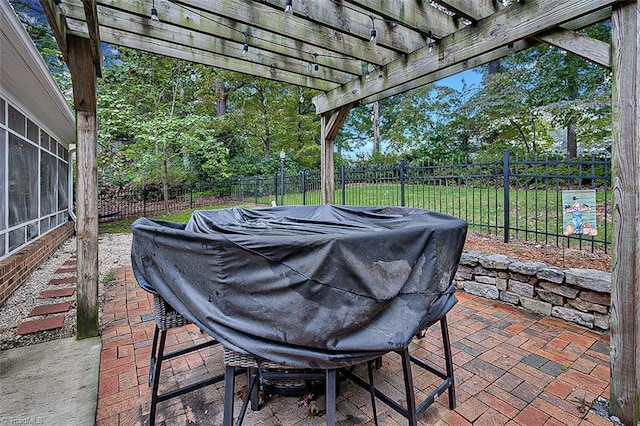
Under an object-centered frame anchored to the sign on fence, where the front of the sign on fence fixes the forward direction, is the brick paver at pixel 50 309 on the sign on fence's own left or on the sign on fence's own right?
on the sign on fence's own right

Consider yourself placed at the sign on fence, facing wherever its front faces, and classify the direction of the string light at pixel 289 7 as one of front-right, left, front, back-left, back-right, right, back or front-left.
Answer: front-right

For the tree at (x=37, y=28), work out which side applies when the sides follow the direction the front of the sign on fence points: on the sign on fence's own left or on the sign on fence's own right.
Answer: on the sign on fence's own right

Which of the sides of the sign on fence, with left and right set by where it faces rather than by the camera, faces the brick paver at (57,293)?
right

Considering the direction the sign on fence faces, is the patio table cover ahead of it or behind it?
ahead

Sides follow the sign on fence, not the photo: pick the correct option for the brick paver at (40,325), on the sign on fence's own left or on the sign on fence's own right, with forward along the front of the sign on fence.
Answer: on the sign on fence's own right

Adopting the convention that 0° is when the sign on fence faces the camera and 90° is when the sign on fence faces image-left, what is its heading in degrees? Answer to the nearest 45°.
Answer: approximately 0°

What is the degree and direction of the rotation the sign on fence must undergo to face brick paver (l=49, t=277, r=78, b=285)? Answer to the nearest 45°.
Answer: approximately 90° to its right
